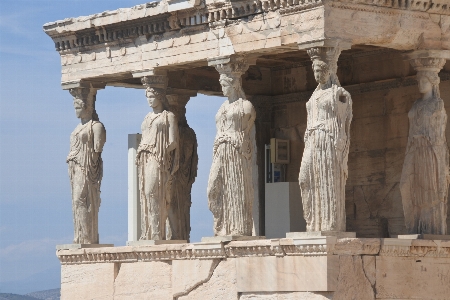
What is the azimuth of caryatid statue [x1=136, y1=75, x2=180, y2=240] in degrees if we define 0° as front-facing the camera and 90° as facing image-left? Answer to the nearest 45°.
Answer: approximately 45°

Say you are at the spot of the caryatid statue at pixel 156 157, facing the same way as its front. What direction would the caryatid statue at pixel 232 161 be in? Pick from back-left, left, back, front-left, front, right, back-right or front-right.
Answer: left

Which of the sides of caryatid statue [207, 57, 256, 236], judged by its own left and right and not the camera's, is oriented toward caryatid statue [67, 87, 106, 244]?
right

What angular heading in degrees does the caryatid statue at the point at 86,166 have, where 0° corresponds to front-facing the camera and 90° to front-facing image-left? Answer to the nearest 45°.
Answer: approximately 45°

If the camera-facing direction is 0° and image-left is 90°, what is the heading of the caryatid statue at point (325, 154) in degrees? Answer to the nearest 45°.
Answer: approximately 45°

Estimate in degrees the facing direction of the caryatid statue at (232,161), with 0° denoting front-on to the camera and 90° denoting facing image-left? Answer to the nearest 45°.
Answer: approximately 45°

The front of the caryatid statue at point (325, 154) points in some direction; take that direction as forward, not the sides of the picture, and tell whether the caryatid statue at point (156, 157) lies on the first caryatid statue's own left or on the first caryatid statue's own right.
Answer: on the first caryatid statue's own right
